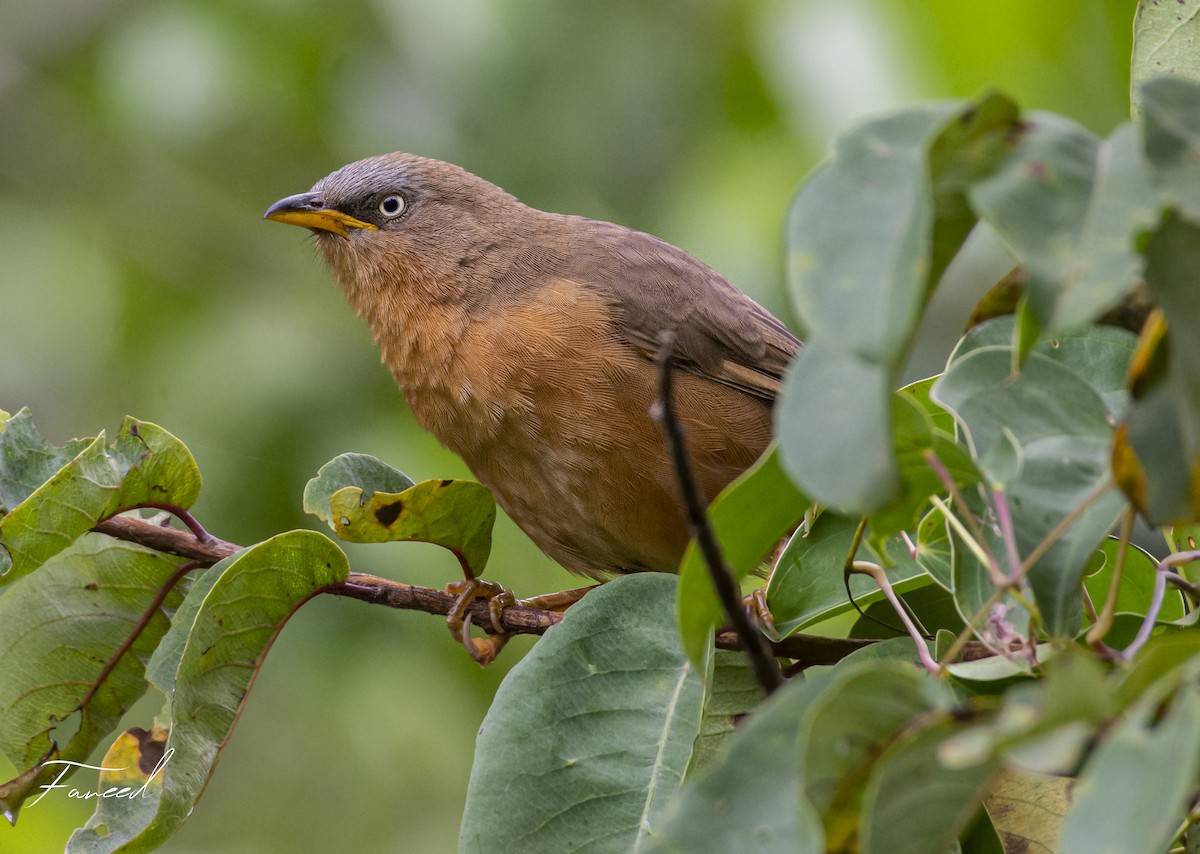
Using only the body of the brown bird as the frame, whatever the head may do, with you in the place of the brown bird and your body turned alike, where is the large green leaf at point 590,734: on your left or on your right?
on your left

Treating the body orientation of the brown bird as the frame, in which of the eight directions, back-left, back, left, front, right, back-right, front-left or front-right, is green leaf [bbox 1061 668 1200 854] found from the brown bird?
left

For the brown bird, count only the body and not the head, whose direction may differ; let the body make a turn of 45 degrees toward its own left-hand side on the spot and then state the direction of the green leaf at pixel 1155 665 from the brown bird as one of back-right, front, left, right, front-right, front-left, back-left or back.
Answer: front-left

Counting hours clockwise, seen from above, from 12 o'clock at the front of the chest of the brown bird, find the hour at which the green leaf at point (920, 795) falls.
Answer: The green leaf is roughly at 9 o'clock from the brown bird.

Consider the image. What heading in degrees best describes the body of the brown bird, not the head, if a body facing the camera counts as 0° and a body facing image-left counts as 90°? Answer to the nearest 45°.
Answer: approximately 90°

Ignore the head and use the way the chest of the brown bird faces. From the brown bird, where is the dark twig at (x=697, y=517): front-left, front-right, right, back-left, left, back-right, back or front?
left

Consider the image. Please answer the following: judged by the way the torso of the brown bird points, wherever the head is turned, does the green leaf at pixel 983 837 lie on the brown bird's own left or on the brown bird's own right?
on the brown bird's own left

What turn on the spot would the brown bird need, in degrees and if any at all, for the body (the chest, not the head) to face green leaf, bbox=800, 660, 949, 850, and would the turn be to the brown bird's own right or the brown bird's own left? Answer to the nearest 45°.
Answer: approximately 90° to the brown bird's own left

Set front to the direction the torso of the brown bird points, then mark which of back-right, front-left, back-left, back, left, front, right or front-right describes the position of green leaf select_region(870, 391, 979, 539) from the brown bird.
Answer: left

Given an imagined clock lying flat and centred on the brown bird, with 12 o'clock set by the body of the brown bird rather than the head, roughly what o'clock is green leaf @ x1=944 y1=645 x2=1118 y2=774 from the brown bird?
The green leaf is roughly at 9 o'clock from the brown bird.

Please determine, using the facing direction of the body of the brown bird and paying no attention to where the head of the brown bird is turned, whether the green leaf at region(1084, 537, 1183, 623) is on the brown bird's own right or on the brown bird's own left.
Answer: on the brown bird's own left
